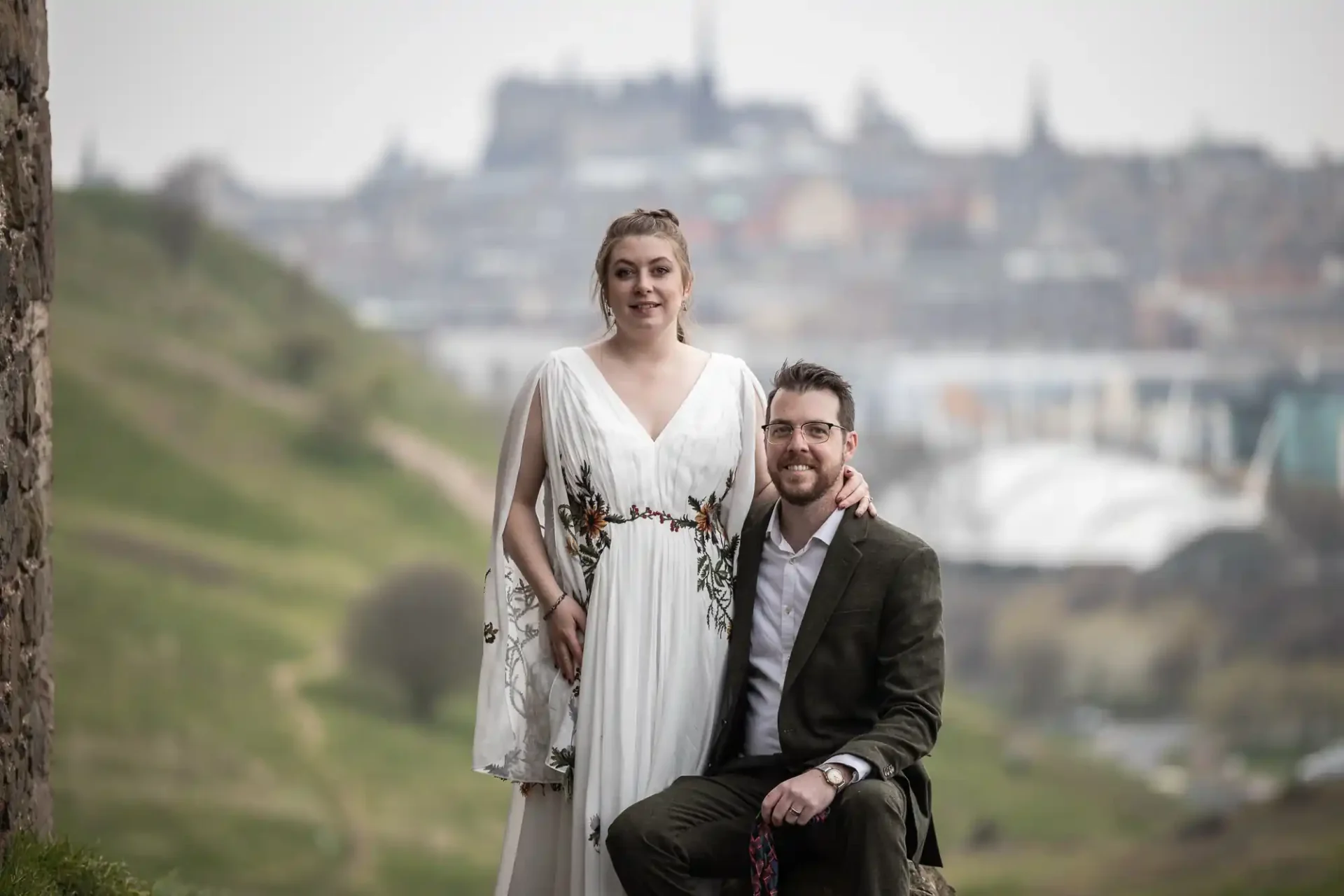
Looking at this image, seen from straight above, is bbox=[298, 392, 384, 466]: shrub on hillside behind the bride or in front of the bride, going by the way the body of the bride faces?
behind

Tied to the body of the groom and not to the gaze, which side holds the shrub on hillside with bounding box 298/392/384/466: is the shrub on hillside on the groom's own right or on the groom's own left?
on the groom's own right

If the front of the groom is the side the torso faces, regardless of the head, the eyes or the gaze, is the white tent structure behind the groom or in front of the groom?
behind

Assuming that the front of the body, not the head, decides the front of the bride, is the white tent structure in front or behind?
behind

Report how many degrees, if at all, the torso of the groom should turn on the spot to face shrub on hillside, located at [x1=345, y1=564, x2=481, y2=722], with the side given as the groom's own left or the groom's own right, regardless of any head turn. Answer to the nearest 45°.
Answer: approximately 135° to the groom's own right

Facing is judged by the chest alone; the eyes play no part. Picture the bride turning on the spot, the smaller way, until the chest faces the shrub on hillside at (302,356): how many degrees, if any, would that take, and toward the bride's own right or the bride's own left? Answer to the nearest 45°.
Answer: approximately 180°
